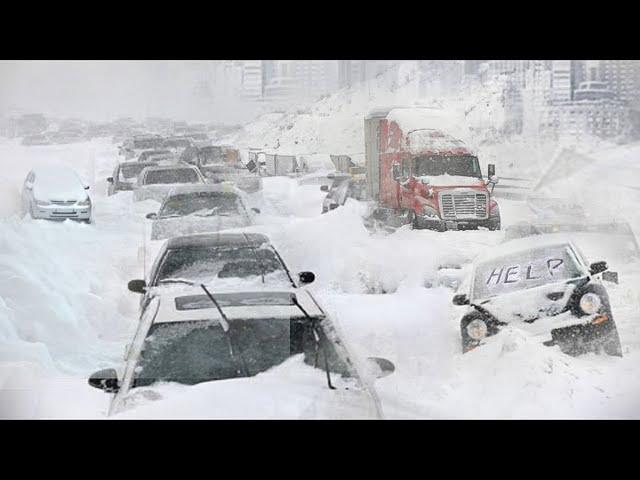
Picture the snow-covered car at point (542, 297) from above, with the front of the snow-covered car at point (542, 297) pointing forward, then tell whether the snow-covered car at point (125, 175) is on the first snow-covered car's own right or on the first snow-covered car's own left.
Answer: on the first snow-covered car's own right

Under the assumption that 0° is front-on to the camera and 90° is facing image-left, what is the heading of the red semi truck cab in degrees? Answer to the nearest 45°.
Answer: approximately 315°

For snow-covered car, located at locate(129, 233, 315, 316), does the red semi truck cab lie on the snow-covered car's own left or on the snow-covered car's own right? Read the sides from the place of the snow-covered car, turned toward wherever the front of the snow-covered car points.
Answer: on the snow-covered car's own left

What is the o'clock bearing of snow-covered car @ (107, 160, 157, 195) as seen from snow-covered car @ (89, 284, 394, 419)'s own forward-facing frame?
snow-covered car @ (107, 160, 157, 195) is roughly at 5 o'clock from snow-covered car @ (89, 284, 394, 419).

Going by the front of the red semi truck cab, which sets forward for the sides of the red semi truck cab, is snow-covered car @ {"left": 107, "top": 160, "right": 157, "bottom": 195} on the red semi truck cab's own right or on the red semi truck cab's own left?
on the red semi truck cab's own right

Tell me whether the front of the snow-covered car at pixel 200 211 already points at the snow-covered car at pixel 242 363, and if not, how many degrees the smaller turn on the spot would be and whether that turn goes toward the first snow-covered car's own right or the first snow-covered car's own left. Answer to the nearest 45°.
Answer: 0° — it already faces it

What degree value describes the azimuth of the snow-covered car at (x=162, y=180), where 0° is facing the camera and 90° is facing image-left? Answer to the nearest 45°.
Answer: approximately 0°

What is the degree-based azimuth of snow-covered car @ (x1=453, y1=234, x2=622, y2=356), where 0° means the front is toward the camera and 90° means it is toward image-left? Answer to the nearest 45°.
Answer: approximately 0°
